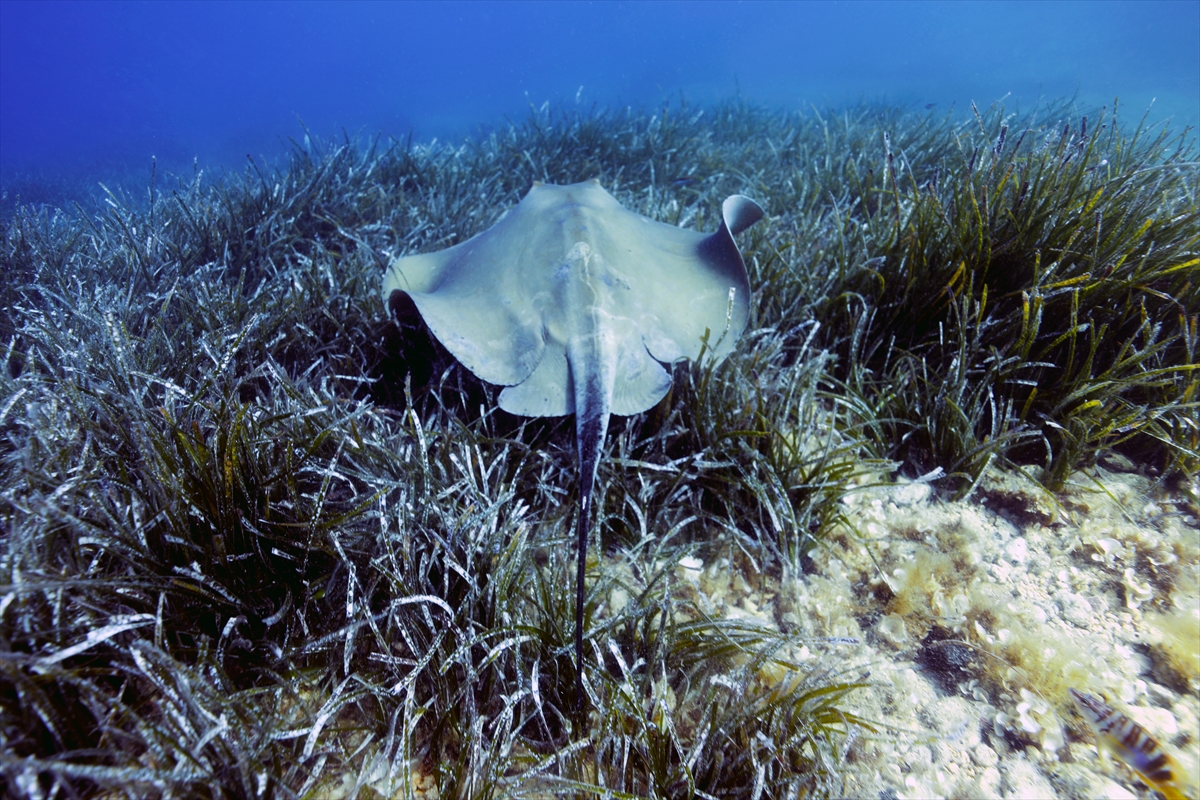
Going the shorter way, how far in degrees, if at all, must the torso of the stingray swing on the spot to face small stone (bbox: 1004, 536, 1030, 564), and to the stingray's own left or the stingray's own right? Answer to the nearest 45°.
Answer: approximately 135° to the stingray's own right

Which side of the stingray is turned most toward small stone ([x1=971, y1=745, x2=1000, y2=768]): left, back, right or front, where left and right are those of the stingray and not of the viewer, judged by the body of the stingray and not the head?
back

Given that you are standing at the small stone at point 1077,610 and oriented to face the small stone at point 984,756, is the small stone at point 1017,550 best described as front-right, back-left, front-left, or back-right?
back-right

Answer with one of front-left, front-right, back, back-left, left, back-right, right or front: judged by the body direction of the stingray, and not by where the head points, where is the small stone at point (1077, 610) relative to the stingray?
back-right

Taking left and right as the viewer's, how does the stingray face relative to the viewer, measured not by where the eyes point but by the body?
facing away from the viewer
